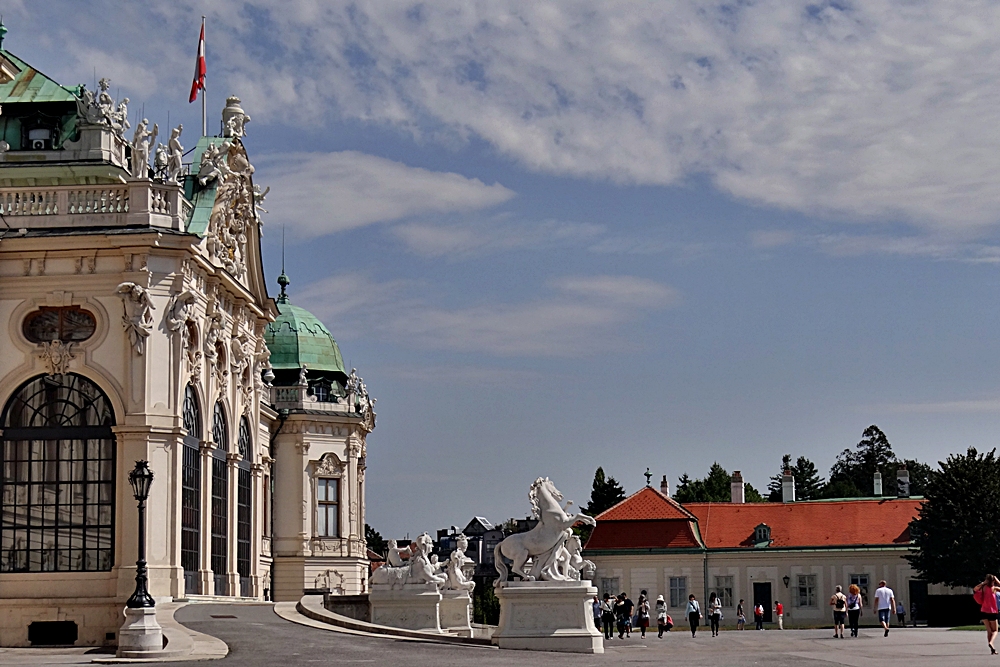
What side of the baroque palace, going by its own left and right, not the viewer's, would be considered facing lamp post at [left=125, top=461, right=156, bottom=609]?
right

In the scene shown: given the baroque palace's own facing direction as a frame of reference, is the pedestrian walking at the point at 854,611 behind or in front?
in front

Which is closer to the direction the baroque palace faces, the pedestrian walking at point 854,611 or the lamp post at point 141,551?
the pedestrian walking

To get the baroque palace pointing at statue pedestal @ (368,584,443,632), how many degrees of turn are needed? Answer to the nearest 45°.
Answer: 0° — it already faces it

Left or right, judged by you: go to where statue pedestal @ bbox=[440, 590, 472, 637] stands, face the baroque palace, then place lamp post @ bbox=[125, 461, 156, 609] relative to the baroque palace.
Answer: left

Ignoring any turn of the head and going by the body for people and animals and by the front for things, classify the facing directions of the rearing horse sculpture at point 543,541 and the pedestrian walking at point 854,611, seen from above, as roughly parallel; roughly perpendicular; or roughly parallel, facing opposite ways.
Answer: roughly perpendicular

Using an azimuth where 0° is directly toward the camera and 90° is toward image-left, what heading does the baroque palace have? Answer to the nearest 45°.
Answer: approximately 270°
